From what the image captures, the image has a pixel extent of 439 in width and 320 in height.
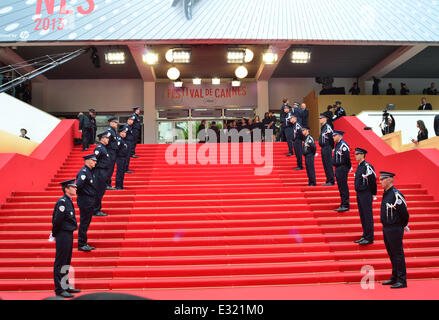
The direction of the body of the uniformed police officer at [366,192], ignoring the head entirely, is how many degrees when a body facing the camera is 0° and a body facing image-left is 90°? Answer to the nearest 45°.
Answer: approximately 90°

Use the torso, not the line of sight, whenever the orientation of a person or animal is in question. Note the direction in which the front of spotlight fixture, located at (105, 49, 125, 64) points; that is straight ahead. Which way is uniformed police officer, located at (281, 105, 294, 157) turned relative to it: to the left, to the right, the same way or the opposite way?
to the right

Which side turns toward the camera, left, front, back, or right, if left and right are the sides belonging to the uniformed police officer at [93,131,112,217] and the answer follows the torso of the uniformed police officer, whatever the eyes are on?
right

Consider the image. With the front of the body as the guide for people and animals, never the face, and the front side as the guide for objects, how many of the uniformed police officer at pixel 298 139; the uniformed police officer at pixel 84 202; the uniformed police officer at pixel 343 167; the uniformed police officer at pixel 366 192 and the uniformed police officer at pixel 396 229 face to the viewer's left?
4

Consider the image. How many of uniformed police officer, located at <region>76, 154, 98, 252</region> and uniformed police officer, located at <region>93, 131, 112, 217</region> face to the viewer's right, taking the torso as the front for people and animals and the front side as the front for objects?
2

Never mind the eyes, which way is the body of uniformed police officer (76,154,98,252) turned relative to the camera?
to the viewer's right

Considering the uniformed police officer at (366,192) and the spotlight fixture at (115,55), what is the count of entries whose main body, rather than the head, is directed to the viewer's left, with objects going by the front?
1

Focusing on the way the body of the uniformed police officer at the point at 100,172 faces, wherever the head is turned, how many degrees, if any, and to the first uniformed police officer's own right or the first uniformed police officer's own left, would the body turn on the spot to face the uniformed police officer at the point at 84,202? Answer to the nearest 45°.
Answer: approximately 90° to the first uniformed police officer's own right

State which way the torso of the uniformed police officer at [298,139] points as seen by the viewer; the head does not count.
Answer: to the viewer's left

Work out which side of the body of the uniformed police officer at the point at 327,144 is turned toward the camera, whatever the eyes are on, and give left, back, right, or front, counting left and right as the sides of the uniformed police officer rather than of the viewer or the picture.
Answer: left
